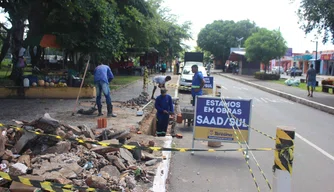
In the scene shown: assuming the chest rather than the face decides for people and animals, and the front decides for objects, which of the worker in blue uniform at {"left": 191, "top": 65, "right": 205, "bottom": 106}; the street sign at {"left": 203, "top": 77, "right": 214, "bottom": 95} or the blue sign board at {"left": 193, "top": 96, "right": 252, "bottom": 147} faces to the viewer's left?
the worker in blue uniform

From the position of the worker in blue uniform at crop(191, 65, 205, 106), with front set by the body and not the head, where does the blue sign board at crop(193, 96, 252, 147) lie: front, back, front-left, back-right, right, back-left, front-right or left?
left

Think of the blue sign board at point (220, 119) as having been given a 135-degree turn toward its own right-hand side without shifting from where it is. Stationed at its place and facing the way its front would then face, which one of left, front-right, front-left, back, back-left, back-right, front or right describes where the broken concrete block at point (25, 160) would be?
left

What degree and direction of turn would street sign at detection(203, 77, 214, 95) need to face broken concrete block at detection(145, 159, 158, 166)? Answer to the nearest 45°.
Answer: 0° — it already faces it

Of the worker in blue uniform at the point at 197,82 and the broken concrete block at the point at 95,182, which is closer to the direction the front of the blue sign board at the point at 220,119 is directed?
the broken concrete block

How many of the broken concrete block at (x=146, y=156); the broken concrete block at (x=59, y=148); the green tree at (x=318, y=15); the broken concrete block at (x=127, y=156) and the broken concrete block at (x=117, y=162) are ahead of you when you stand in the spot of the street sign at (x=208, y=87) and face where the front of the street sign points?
4

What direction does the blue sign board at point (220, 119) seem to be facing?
toward the camera

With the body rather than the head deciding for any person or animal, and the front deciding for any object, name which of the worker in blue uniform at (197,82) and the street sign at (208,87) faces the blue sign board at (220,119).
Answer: the street sign

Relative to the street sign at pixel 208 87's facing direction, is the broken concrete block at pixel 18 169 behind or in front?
in front

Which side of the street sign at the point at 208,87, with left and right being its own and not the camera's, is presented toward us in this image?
front

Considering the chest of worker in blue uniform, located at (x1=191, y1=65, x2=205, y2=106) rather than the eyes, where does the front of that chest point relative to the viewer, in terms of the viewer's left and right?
facing to the left of the viewer

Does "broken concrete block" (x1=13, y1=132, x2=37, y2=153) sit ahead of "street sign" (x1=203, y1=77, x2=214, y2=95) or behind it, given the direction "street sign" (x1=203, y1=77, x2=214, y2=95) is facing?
ahead
